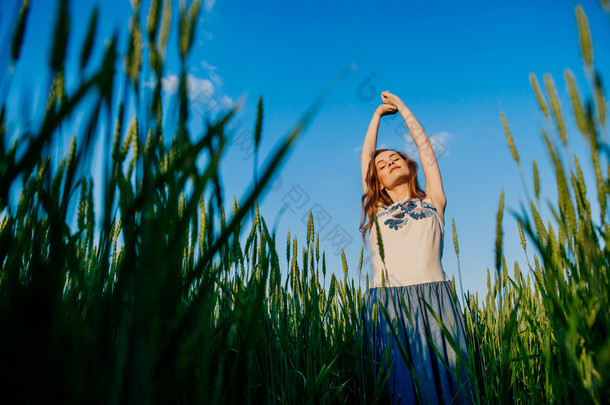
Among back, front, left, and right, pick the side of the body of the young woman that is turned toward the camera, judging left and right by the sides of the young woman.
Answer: front
